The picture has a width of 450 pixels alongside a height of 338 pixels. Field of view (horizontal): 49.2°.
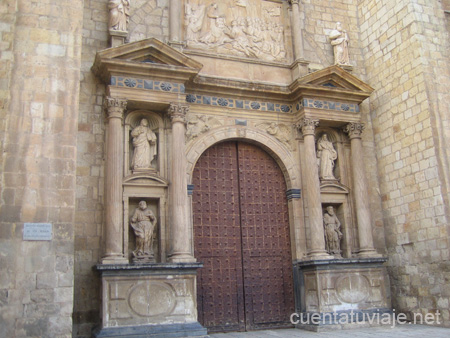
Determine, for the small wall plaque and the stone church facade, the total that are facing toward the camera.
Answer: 2

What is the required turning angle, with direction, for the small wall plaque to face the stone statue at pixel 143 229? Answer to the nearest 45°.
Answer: approximately 135° to its left

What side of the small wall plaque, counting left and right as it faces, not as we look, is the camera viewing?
front

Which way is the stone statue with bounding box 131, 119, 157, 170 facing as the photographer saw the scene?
facing the viewer

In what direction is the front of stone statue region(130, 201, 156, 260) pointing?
toward the camera

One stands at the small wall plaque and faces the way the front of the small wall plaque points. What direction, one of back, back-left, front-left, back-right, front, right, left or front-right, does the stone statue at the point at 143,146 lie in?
back-left

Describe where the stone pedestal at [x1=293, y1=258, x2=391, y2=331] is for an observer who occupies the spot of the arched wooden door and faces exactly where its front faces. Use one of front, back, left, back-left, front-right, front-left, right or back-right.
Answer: left

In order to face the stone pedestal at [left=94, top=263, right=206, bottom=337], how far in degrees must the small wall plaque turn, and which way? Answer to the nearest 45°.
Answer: approximately 135° to its left

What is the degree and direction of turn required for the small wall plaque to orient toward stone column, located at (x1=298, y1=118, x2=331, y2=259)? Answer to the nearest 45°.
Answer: approximately 90° to its left

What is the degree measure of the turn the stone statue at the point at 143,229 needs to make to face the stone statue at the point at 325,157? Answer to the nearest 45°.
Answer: approximately 90° to its left

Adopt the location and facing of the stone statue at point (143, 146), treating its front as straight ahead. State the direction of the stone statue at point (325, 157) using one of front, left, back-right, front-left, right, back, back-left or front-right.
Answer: left

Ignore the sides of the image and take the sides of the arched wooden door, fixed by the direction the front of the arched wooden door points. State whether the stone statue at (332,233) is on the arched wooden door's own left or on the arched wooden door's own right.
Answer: on the arched wooden door's own left
